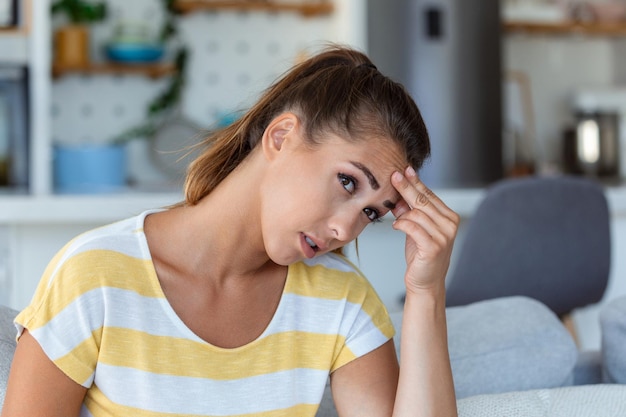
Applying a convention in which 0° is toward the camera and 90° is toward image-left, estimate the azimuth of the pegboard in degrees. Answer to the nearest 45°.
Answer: approximately 0°

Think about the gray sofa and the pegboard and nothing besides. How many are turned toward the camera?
2

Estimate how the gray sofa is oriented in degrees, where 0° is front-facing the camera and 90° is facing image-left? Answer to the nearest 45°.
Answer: approximately 0°

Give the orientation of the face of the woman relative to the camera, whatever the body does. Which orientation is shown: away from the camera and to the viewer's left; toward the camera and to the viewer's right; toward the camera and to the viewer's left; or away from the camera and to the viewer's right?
toward the camera and to the viewer's right

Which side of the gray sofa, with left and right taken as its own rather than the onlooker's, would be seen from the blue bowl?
back

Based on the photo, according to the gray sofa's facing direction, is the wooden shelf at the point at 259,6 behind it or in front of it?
behind

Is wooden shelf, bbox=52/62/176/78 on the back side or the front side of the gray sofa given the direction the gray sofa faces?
on the back side

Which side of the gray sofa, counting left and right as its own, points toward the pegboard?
back
